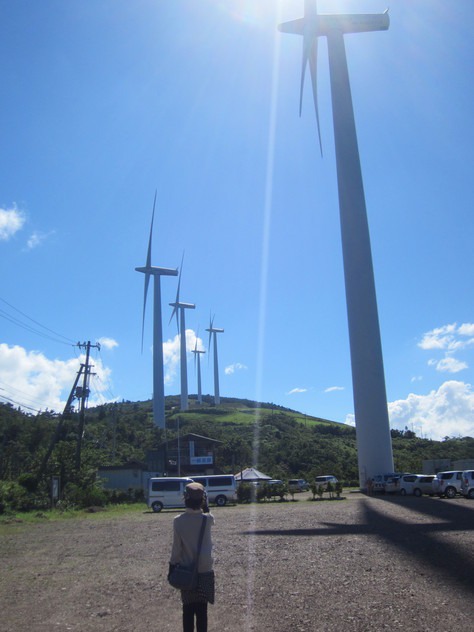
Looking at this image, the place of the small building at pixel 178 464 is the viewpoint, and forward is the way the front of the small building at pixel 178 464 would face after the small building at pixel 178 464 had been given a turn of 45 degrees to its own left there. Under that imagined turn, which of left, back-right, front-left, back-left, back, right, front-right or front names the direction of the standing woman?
front-right

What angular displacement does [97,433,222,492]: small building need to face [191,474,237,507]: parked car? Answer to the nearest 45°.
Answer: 0° — it already faces it

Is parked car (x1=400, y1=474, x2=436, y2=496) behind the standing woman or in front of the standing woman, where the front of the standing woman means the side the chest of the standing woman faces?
in front

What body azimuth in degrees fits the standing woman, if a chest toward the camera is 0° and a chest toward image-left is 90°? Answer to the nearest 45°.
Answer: approximately 180°

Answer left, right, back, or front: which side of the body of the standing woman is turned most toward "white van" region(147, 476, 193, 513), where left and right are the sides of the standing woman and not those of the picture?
front

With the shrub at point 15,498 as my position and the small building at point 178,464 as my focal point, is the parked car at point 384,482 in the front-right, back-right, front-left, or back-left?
front-right

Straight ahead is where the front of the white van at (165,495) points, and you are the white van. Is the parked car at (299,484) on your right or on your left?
on your left

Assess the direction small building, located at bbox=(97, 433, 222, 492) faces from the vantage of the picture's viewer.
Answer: facing the viewer

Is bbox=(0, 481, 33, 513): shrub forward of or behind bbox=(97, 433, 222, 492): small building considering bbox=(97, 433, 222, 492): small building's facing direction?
forward

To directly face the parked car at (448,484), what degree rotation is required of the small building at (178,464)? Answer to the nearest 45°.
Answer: approximately 45° to its left

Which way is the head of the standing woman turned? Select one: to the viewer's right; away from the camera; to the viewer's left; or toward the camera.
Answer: away from the camera

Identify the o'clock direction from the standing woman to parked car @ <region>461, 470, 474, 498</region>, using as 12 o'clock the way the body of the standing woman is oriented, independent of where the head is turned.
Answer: The parked car is roughly at 1 o'clock from the standing woman.
